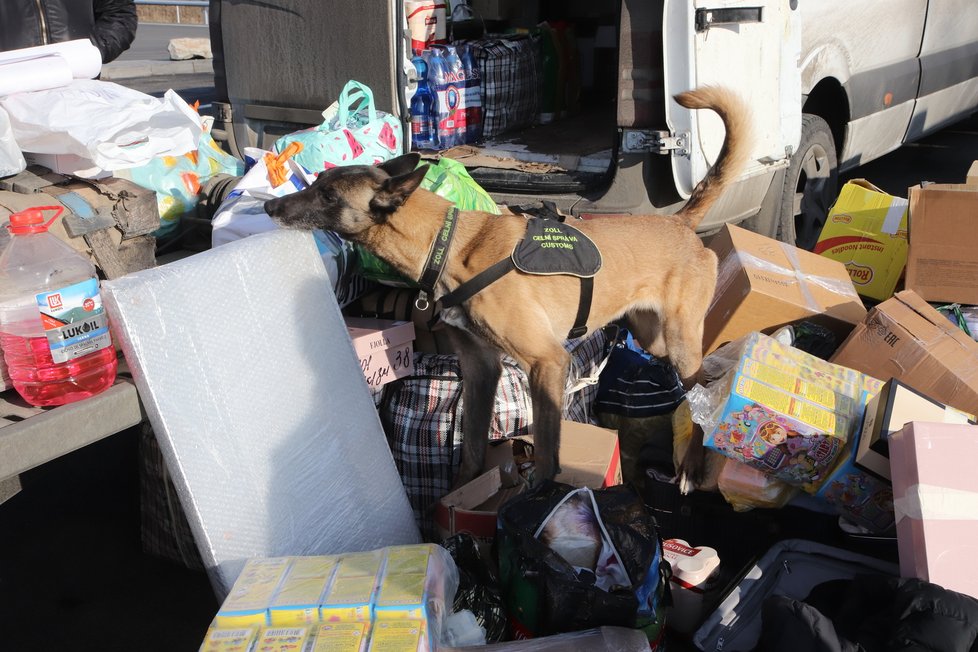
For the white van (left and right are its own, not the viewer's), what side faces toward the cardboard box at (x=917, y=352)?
right

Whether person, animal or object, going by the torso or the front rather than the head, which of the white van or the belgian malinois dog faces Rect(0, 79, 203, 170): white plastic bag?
the belgian malinois dog

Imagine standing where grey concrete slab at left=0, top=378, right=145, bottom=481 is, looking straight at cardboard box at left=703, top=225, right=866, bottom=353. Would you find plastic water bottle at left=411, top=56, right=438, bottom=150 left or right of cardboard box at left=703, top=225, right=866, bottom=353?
left

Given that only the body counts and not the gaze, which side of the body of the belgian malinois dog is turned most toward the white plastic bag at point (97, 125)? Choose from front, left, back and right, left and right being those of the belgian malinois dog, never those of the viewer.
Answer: front

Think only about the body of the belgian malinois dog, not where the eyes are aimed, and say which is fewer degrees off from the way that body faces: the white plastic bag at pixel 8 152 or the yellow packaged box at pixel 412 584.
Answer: the white plastic bag

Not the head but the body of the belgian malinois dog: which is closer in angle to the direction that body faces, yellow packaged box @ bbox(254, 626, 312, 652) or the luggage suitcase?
the yellow packaged box

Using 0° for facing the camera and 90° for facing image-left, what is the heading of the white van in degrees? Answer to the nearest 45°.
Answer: approximately 225°

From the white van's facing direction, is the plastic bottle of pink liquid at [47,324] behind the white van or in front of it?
behind

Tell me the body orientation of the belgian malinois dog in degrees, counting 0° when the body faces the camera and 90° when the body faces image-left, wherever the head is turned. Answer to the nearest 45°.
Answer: approximately 90°

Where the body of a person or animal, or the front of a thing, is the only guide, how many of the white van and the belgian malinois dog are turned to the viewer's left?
1

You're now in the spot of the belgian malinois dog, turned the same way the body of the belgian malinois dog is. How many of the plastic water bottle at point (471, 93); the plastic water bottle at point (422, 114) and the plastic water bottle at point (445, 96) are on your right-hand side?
3

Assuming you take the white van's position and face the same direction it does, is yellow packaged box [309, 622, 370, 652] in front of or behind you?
behind
